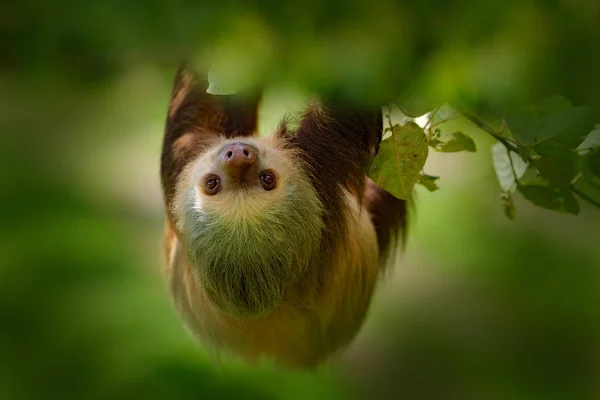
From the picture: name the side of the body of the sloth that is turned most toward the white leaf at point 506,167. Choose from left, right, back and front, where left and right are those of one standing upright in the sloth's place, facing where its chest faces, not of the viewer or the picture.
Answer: left

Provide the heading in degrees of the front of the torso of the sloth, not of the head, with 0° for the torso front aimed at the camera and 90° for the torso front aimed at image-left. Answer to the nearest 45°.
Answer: approximately 0°

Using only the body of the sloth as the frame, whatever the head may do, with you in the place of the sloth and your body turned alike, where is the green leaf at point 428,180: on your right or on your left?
on your left

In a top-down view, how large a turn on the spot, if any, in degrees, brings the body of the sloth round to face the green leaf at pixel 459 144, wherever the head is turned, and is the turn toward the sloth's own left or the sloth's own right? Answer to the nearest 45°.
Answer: approximately 45° to the sloth's own left

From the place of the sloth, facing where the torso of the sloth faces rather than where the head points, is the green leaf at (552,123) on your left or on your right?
on your left

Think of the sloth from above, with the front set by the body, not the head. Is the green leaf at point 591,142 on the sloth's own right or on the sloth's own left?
on the sloth's own left

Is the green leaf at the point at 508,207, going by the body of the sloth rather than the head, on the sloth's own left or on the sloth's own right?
on the sloth's own left

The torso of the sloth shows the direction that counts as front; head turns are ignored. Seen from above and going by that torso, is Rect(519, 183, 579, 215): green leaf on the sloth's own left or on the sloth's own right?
on the sloth's own left

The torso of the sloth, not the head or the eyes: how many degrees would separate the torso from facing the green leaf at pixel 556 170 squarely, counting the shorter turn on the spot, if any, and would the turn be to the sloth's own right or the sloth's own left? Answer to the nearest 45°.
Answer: approximately 45° to the sloth's own left
